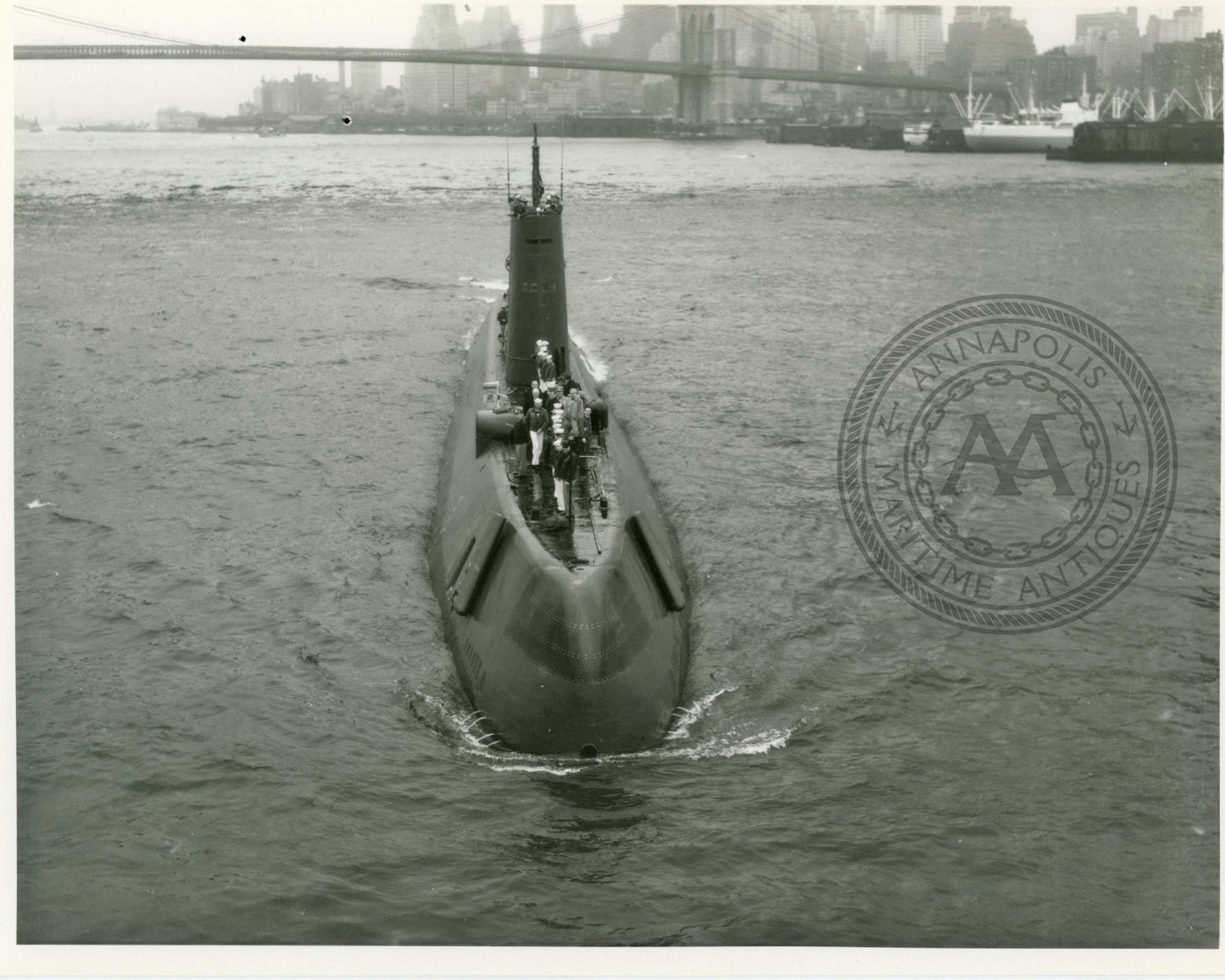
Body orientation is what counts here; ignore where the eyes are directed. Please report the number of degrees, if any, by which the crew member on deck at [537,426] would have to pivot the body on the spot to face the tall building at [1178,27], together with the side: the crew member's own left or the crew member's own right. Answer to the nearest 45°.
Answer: approximately 135° to the crew member's own left

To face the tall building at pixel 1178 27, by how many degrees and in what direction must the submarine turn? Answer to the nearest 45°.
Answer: approximately 135° to its left

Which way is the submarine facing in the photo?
toward the camera

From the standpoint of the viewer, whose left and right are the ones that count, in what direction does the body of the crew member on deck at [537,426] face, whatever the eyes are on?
facing the viewer
